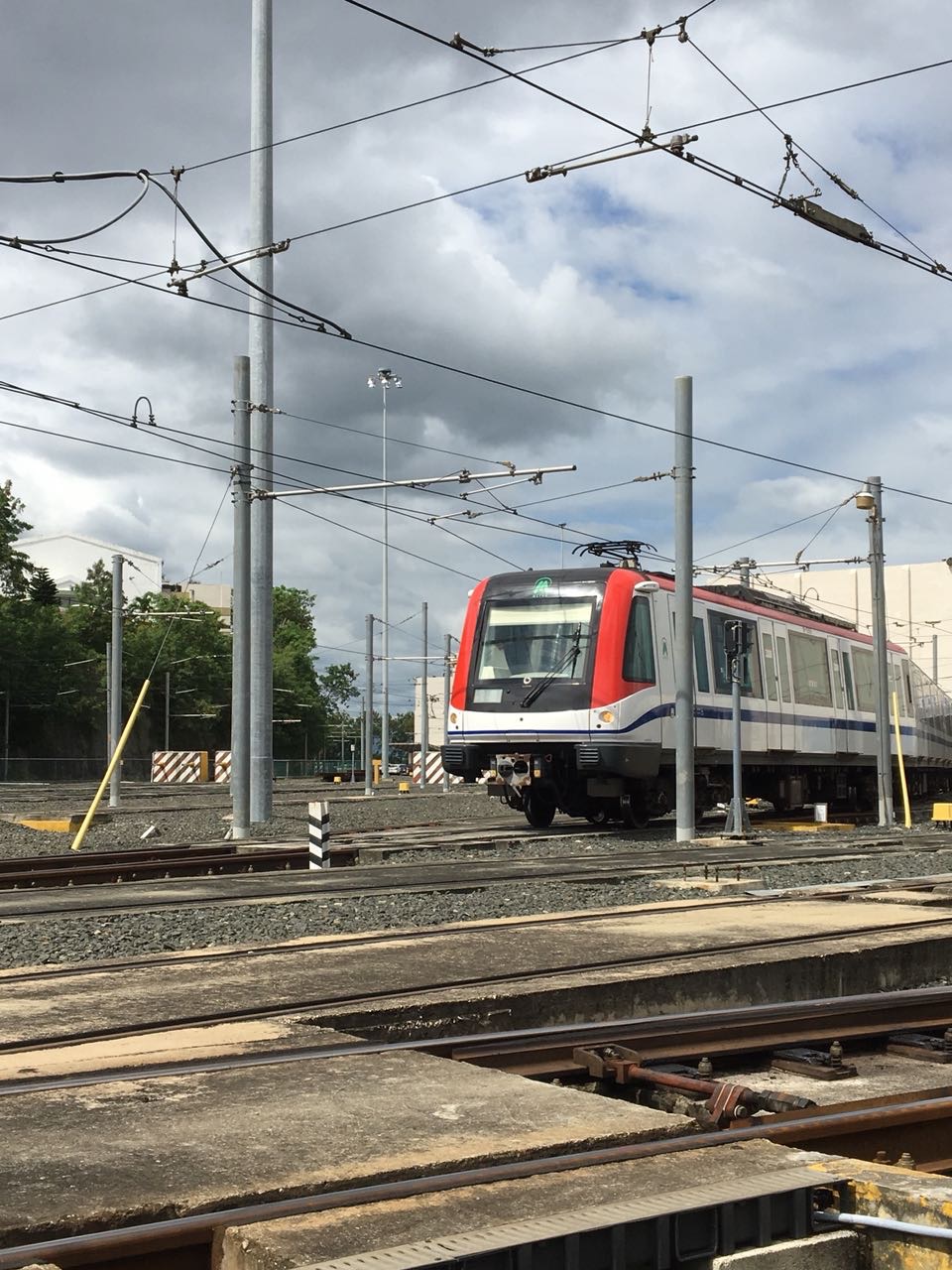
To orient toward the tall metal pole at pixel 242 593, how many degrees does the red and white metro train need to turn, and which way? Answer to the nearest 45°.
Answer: approximately 45° to its right

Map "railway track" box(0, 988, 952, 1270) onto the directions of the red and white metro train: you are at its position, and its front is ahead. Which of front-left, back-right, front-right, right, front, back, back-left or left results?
front-left

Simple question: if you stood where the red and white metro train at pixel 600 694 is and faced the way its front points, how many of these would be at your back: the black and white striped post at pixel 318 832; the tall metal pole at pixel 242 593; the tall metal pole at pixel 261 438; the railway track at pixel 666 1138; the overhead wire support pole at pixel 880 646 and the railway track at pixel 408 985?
1

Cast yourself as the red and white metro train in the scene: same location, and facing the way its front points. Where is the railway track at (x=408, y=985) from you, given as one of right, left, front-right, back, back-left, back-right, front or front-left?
front-left

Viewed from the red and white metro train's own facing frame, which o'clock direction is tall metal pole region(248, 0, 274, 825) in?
The tall metal pole is roughly at 2 o'clock from the red and white metro train.

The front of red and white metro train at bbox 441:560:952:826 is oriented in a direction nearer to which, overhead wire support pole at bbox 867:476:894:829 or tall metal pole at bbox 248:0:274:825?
the tall metal pole

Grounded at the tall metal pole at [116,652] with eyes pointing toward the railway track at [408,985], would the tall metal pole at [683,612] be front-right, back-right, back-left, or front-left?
front-left

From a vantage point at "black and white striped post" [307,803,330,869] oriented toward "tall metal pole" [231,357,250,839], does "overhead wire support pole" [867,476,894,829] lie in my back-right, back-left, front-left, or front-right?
front-right

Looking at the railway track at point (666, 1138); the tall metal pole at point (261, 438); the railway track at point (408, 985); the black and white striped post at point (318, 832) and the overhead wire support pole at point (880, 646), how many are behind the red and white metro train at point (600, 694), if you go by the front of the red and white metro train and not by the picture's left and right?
1

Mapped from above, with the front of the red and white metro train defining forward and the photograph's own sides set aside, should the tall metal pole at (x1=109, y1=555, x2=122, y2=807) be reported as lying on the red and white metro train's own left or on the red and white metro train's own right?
on the red and white metro train's own right

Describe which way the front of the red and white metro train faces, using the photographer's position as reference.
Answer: facing the viewer and to the left of the viewer

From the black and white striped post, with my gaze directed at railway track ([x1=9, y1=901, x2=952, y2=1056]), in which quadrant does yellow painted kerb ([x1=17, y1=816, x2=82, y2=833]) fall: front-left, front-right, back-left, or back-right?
back-right

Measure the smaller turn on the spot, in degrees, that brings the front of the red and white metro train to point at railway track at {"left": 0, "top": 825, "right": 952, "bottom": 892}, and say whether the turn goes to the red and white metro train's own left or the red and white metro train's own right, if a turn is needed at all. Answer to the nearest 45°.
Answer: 0° — it already faces it
